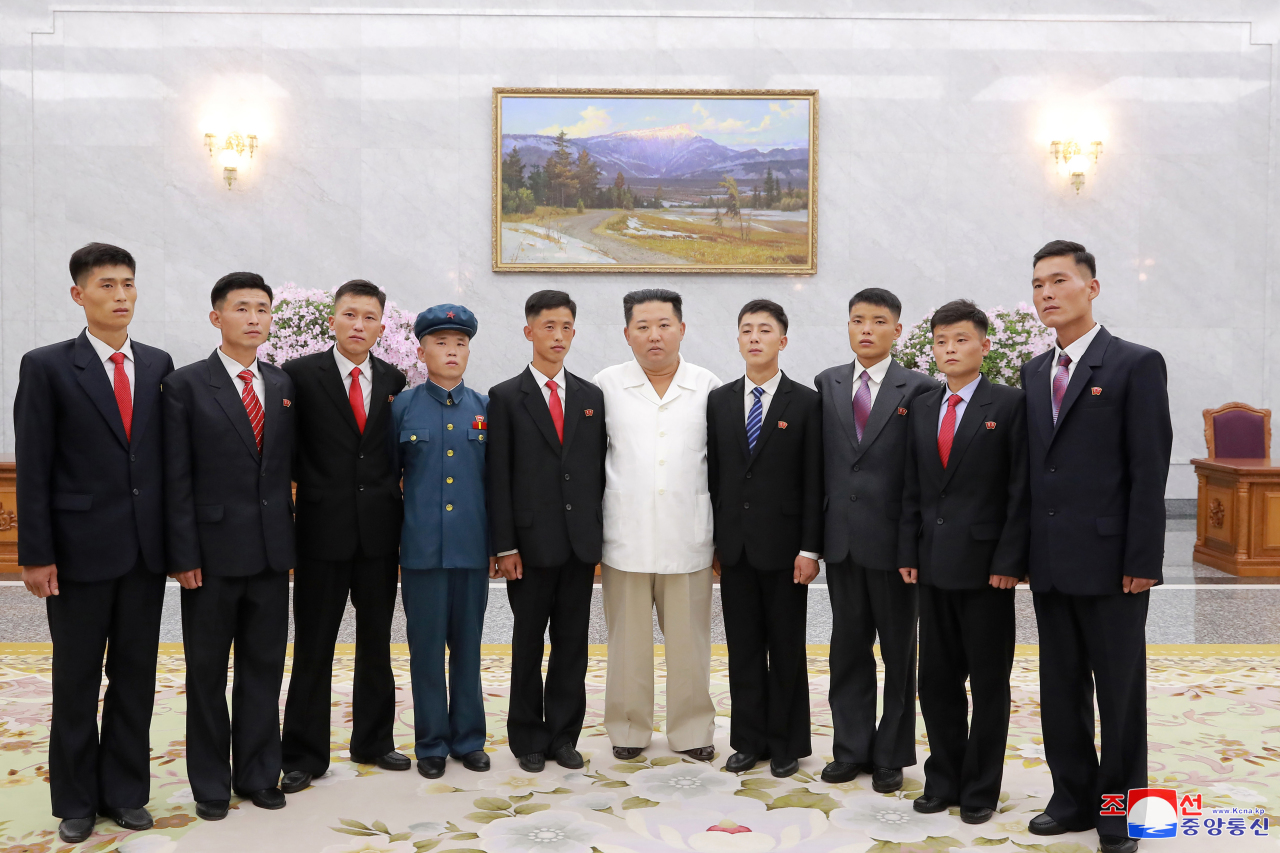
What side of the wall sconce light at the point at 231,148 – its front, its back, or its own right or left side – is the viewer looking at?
front

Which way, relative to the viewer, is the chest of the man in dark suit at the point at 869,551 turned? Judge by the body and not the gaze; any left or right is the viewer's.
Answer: facing the viewer and to the left of the viewer

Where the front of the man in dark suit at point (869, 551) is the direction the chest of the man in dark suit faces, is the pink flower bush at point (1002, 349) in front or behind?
behind

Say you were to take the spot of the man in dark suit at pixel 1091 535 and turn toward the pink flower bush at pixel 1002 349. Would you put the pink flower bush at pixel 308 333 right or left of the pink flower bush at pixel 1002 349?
left

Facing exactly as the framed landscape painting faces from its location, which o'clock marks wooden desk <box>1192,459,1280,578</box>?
The wooden desk is roughly at 10 o'clock from the framed landscape painting.

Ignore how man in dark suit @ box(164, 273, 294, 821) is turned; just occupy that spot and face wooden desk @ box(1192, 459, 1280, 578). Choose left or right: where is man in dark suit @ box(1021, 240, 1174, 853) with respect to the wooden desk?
right

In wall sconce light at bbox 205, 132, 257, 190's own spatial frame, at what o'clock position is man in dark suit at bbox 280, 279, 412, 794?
The man in dark suit is roughly at 12 o'clock from the wall sconce light.

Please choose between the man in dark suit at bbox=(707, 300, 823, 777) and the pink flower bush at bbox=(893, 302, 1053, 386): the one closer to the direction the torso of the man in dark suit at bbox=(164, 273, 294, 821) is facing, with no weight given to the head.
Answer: the man in dark suit

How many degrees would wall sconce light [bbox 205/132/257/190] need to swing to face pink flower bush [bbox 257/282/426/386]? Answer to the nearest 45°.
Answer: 0° — it already faces it

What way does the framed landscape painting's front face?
toward the camera

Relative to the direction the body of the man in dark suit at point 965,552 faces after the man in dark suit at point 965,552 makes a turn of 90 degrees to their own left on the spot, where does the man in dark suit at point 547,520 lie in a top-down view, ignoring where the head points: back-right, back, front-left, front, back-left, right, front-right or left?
back-right

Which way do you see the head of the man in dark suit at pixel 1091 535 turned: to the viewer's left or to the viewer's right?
to the viewer's left
